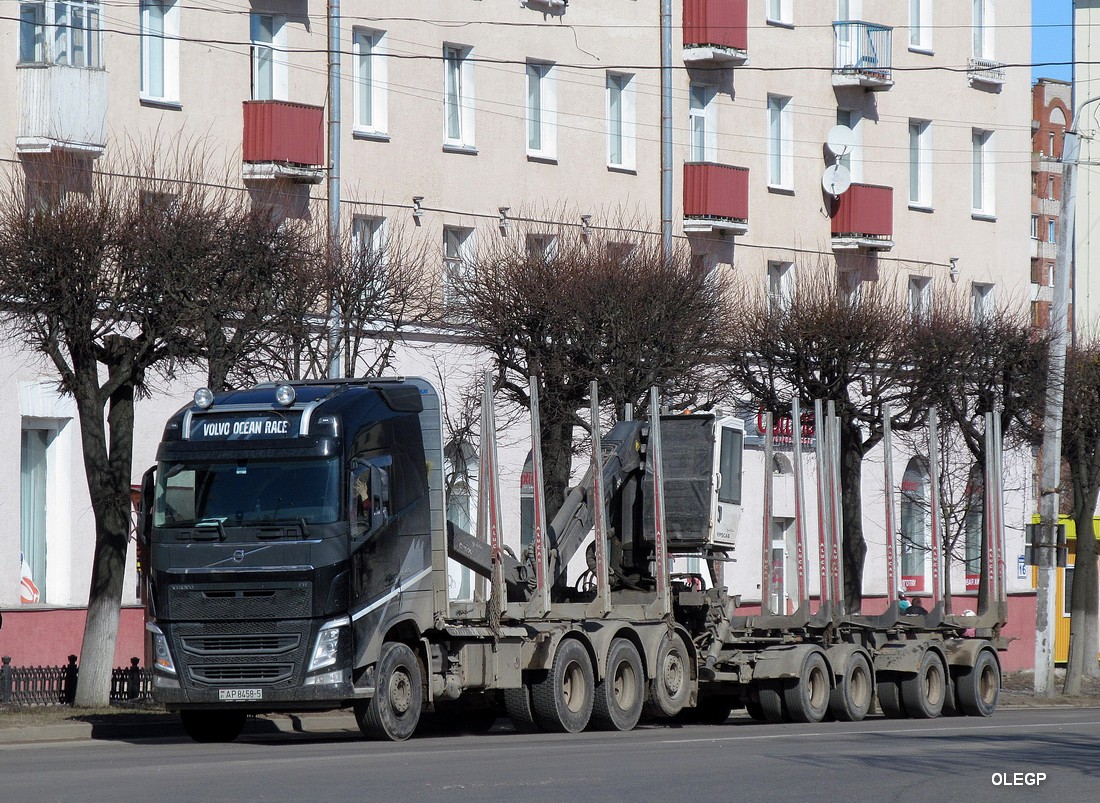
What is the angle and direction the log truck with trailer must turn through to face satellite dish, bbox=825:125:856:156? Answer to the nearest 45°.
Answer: approximately 135° to its right

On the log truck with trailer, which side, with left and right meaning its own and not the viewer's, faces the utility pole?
back

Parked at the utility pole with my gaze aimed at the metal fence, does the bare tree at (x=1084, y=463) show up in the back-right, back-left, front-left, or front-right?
back-right

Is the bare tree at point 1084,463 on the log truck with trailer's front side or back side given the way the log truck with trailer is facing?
on the back side

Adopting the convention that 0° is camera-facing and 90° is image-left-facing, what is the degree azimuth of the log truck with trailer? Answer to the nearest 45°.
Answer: approximately 45°

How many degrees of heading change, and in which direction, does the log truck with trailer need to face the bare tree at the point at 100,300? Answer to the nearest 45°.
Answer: approximately 90° to its right
